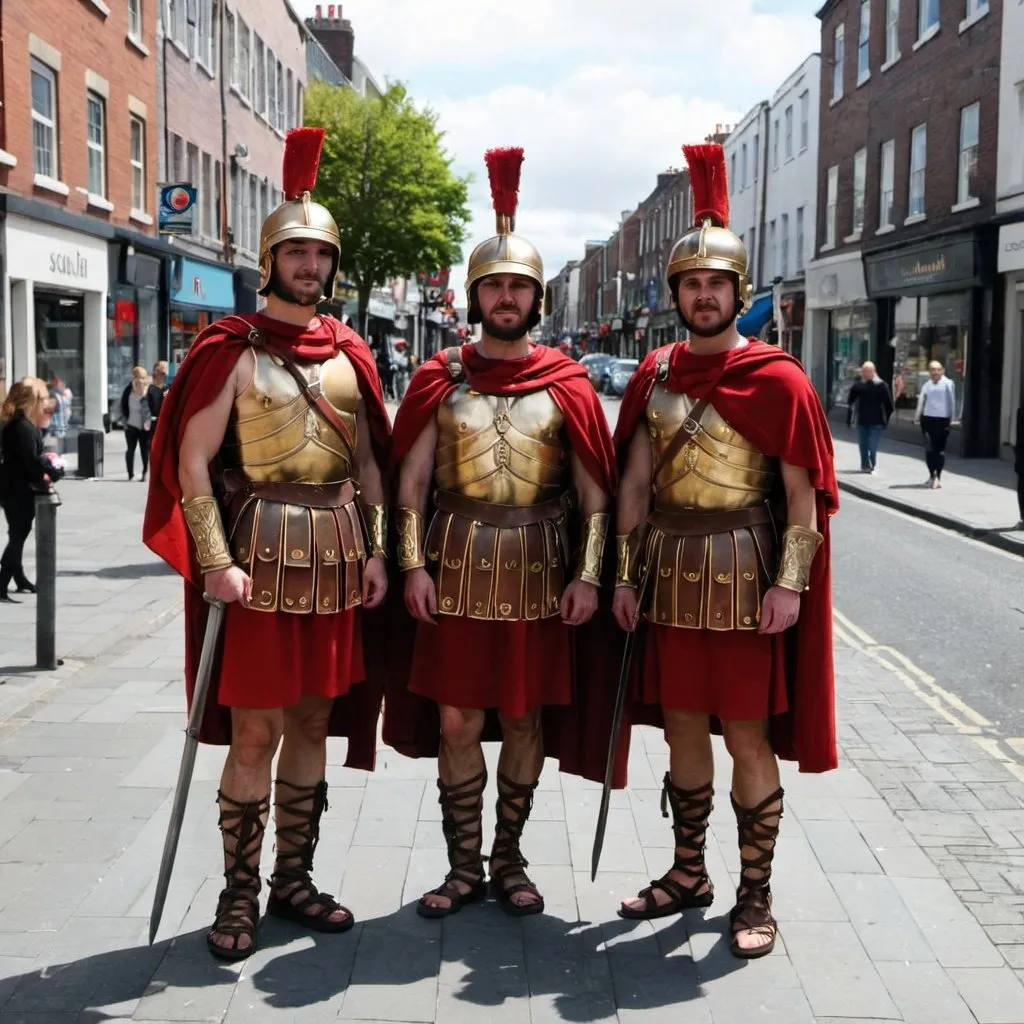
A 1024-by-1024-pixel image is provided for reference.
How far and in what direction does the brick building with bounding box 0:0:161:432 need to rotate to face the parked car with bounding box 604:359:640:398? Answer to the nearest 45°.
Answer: approximately 90° to its left

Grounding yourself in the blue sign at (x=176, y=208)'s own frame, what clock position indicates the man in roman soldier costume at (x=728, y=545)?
The man in roman soldier costume is roughly at 12 o'clock from the blue sign.

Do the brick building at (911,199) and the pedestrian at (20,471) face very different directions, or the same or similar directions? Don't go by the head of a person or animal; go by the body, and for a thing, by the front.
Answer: very different directions

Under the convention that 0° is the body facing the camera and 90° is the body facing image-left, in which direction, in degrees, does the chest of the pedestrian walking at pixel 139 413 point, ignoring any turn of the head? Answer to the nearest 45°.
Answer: approximately 0°

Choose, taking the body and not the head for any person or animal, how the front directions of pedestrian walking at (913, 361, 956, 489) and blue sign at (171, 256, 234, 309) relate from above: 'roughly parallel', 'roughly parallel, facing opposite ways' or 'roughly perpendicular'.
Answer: roughly perpendicular

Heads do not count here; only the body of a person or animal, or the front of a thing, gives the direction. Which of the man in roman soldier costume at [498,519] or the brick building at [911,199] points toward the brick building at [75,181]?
the brick building at [911,199]

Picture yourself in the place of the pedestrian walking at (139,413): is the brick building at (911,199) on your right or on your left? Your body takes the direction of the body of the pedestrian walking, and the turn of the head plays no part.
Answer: on your left

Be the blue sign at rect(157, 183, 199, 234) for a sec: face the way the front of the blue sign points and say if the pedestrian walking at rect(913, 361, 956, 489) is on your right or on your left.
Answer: on your left

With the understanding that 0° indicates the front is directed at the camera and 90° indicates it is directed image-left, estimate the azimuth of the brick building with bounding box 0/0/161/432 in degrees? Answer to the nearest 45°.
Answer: approximately 315°

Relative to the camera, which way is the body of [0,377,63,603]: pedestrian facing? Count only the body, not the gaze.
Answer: to the viewer's right

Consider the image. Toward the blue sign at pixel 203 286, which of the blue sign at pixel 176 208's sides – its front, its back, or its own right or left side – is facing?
back

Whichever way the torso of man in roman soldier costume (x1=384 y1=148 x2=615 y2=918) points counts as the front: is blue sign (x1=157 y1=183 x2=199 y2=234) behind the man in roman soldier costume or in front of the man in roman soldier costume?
behind

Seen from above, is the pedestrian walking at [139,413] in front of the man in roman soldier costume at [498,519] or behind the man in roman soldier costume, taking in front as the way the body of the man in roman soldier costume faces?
behind
